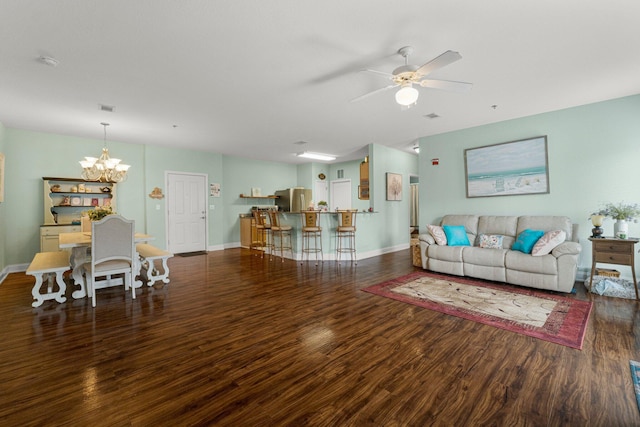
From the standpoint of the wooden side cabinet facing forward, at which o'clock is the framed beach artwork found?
The framed beach artwork is roughly at 4 o'clock from the wooden side cabinet.

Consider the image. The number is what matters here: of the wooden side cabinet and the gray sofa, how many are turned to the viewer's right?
0

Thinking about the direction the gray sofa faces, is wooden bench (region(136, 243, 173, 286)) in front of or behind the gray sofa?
in front

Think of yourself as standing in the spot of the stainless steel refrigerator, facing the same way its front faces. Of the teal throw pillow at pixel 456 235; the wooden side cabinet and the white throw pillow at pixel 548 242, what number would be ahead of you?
3

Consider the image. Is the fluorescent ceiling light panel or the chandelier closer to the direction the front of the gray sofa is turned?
the chandelier

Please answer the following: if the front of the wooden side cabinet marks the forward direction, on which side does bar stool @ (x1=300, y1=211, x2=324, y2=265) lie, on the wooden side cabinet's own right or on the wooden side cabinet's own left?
on the wooden side cabinet's own right

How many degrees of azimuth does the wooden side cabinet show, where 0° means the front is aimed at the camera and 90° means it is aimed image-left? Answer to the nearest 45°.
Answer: approximately 0°

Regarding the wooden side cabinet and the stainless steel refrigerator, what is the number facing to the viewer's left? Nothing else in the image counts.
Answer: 0

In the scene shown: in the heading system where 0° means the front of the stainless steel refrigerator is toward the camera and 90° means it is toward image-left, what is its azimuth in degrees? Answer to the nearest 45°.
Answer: approximately 315°

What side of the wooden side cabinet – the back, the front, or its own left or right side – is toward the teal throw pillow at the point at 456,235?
right

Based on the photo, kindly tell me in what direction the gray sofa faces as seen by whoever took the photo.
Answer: facing the viewer and to the left of the viewer

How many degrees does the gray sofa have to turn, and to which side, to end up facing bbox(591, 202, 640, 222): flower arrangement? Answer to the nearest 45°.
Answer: approximately 135° to its left

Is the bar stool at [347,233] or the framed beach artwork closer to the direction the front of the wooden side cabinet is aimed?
the bar stool

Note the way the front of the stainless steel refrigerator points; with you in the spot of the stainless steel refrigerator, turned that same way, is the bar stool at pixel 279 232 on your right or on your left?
on your right
